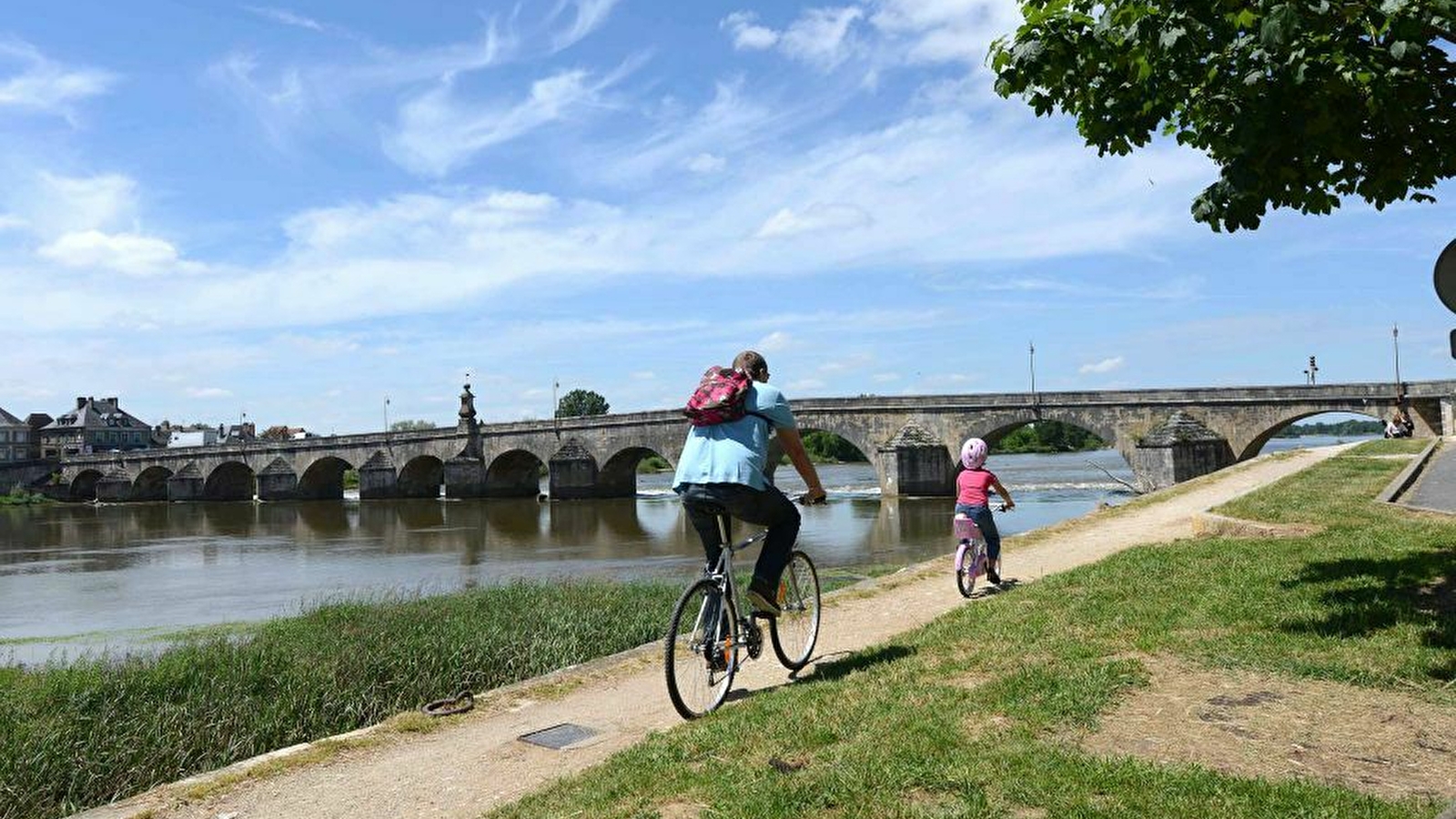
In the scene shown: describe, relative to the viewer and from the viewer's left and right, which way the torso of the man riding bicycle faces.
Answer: facing away from the viewer and to the right of the viewer

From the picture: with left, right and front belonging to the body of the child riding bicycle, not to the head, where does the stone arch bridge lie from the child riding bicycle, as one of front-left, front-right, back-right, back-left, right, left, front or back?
front-left

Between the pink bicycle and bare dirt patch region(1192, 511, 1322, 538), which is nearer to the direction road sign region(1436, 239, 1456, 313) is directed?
the bare dirt patch

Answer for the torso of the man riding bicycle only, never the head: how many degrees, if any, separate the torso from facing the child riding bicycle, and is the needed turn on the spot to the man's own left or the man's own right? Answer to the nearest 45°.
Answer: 0° — they already face them

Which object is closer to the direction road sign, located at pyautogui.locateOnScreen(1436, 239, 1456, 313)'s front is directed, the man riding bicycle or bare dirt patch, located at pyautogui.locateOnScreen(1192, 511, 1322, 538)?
the bare dirt patch

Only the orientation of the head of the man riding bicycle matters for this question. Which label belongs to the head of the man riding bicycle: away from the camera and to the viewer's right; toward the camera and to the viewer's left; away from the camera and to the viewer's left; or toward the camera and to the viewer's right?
away from the camera and to the viewer's right

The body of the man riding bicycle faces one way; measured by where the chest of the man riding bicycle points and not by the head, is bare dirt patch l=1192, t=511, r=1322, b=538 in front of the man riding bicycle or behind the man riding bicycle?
in front

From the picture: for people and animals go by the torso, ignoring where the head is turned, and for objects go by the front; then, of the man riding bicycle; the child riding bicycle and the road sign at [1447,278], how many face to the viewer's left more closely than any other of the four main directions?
0

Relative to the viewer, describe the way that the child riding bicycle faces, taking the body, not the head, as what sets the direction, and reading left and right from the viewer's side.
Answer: facing away from the viewer and to the right of the viewer

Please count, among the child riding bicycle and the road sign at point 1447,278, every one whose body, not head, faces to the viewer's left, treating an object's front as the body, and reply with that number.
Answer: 0

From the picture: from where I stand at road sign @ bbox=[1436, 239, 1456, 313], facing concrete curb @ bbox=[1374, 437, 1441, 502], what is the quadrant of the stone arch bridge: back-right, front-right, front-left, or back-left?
front-left

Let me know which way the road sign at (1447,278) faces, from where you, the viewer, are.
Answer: facing away from the viewer
